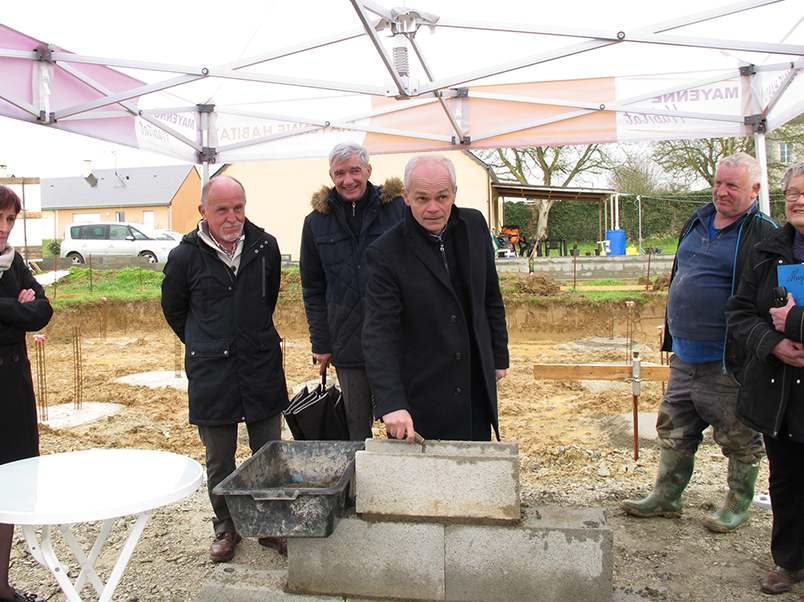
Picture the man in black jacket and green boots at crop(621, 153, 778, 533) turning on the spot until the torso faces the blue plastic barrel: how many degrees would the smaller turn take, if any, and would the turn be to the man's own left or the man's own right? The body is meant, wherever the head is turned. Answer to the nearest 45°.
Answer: approximately 135° to the man's own right

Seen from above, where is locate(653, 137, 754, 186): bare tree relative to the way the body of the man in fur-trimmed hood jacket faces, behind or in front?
behind

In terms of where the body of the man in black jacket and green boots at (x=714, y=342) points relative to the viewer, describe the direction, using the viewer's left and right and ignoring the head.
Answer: facing the viewer and to the left of the viewer

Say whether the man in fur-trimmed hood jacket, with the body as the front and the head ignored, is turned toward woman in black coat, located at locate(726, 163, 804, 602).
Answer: no

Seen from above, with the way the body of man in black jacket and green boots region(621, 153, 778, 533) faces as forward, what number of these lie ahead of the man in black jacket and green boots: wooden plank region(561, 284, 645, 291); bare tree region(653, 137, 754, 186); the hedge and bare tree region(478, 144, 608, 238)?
0

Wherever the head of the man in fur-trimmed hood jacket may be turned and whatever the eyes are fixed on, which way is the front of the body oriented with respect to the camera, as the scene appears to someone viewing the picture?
toward the camera

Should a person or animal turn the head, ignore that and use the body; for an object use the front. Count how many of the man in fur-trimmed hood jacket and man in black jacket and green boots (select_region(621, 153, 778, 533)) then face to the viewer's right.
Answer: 0

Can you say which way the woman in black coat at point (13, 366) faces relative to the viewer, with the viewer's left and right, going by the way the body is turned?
facing the viewer and to the right of the viewer

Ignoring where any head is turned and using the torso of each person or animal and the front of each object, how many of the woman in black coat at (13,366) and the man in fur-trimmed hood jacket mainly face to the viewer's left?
0

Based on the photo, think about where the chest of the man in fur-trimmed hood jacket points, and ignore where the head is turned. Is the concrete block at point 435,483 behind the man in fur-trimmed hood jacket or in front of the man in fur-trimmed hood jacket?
in front

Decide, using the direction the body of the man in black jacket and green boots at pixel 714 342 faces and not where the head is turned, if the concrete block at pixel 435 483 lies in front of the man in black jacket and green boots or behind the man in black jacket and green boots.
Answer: in front

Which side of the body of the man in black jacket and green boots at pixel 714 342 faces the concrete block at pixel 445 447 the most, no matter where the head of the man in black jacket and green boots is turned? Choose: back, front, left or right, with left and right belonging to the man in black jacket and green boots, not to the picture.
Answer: front

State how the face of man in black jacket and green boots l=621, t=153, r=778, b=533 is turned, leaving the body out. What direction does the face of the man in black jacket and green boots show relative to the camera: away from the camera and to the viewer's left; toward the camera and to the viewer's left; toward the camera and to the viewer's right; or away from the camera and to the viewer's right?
toward the camera and to the viewer's left

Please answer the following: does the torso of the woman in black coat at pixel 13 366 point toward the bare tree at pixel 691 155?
no

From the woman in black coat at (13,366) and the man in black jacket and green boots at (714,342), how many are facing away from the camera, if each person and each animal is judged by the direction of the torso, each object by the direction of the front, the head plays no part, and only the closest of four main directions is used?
0

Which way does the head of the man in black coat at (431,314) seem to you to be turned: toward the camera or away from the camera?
toward the camera

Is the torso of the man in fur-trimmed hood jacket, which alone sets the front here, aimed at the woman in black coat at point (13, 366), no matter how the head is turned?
no

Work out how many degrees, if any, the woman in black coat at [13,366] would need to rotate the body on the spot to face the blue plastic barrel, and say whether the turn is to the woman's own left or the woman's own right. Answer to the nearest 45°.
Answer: approximately 90° to the woman's own left
